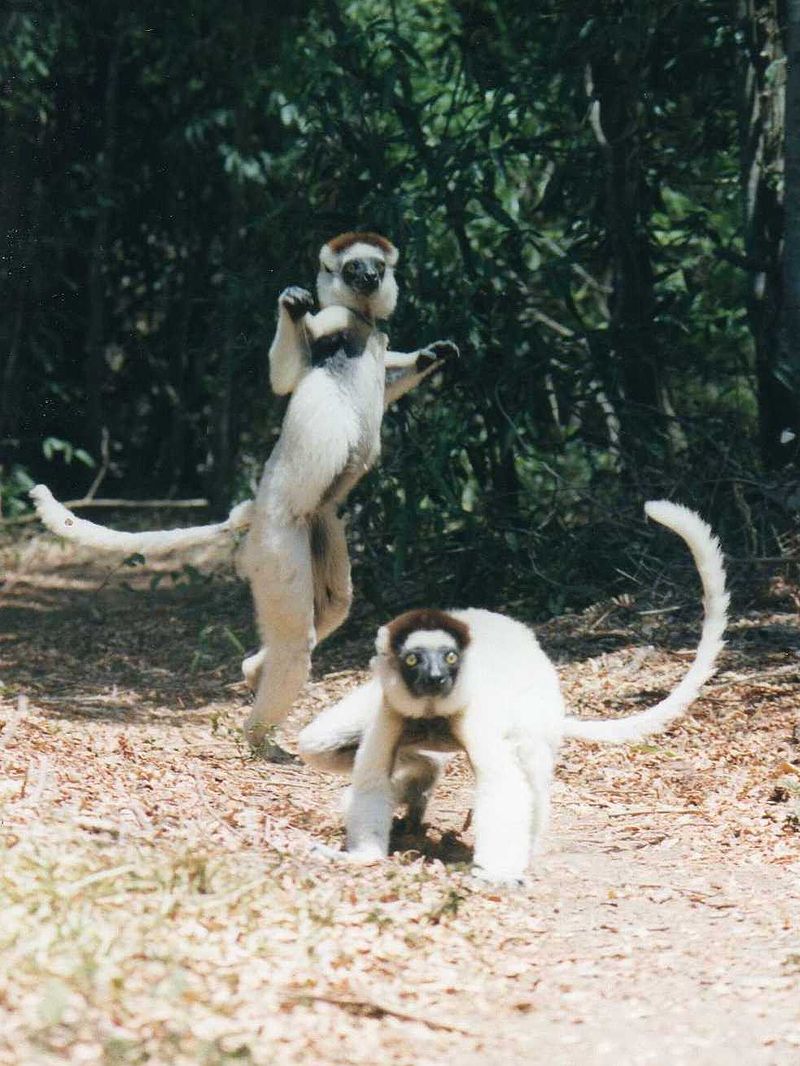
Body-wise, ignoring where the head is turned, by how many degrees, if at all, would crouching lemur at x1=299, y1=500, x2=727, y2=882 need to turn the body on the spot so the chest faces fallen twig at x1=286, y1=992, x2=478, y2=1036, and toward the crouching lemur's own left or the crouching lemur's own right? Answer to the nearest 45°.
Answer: approximately 45° to the crouching lemur's own left

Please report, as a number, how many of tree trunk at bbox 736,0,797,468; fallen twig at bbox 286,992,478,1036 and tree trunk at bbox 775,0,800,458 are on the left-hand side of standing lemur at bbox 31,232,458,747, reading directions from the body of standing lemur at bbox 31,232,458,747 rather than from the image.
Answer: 2

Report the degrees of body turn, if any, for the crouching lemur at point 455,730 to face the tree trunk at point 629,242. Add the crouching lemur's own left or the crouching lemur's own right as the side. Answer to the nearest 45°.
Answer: approximately 135° to the crouching lemur's own right

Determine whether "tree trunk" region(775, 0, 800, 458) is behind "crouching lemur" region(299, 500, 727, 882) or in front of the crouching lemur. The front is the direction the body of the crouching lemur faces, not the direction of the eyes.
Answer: behind

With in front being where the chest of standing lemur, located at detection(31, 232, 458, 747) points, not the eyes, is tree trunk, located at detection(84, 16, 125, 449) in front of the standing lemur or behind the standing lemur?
behind

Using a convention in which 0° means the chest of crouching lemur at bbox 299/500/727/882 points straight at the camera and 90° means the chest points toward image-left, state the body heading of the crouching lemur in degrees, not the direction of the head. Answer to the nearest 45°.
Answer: approximately 45°

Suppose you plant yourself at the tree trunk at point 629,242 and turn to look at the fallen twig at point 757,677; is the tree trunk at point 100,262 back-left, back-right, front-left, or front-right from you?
back-right

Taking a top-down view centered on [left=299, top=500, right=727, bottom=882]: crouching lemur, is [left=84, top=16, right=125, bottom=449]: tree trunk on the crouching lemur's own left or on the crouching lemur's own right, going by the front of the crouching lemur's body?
on the crouching lemur's own right
